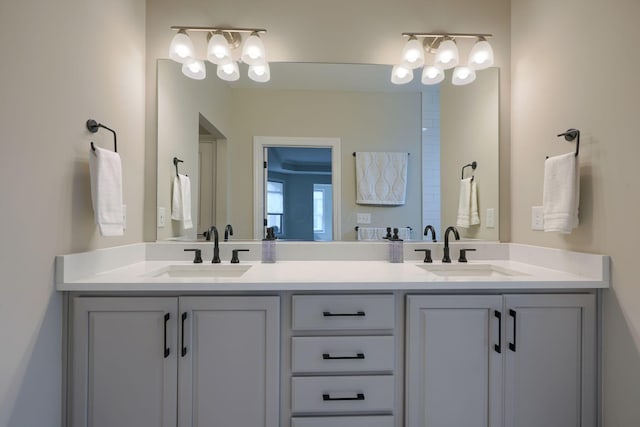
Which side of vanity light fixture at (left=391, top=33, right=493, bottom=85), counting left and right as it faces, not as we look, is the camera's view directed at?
front

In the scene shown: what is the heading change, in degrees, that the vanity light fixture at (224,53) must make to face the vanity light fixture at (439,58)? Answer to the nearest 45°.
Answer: approximately 90° to its left

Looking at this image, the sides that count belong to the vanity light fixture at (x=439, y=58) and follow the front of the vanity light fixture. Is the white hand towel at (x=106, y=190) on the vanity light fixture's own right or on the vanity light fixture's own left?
on the vanity light fixture's own right

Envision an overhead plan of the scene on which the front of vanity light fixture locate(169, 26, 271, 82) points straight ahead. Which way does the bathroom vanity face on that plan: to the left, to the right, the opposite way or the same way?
the same way

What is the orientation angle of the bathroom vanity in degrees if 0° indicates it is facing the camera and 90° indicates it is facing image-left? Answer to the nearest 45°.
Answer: approximately 0°
